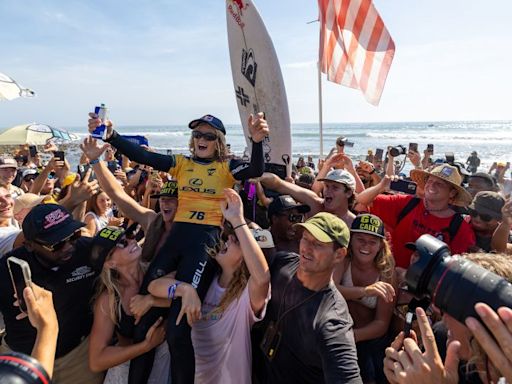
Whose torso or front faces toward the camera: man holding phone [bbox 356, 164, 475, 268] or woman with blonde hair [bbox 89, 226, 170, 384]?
the man holding phone

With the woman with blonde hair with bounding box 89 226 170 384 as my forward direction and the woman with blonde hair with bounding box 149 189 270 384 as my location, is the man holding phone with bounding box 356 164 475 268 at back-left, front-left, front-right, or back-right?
back-right

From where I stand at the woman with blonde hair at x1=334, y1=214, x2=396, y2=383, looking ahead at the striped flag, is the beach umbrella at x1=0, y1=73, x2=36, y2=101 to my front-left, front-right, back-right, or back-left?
front-left

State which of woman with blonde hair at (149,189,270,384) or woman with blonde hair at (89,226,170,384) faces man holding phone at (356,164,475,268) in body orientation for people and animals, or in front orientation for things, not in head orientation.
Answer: woman with blonde hair at (89,226,170,384)

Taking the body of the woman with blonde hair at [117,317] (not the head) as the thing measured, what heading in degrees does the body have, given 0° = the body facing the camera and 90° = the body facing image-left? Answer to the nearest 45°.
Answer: approximately 270°

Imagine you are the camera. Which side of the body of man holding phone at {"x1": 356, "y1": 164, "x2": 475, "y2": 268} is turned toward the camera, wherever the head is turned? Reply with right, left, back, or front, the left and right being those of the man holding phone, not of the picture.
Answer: front

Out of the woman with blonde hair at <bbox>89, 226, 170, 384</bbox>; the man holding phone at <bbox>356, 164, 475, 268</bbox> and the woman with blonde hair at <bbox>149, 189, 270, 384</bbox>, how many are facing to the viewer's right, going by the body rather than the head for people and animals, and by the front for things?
1

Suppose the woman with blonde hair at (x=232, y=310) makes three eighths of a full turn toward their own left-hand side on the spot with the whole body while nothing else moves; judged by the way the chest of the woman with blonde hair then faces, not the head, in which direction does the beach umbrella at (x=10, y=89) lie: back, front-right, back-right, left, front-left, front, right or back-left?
back-left

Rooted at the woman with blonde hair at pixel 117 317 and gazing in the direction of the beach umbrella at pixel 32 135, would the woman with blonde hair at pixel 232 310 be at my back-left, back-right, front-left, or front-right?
back-right

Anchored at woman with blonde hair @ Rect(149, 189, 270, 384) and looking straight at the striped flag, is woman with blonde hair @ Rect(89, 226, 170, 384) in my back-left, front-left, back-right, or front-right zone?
back-left

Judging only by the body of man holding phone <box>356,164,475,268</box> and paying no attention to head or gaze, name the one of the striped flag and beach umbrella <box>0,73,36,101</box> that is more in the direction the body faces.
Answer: the beach umbrella
